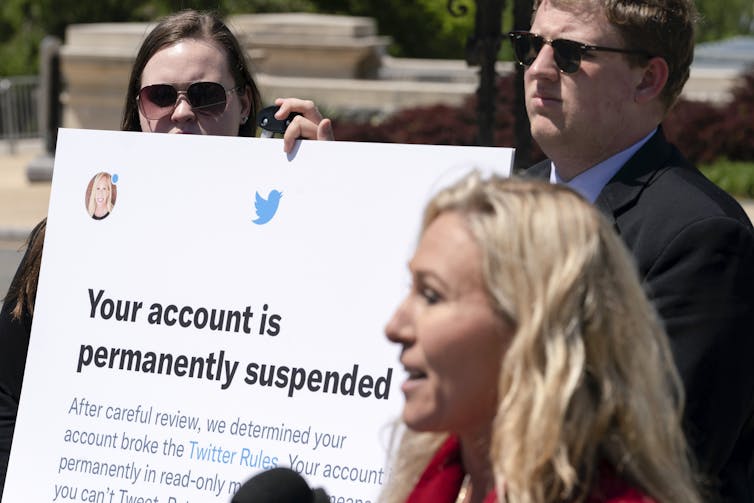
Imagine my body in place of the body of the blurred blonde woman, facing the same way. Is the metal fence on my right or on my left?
on my right

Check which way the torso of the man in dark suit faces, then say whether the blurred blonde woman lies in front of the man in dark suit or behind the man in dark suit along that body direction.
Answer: in front

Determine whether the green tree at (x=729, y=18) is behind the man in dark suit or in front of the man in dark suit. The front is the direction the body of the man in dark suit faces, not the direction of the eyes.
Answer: behind

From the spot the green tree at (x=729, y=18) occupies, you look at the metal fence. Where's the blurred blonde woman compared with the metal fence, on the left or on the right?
left

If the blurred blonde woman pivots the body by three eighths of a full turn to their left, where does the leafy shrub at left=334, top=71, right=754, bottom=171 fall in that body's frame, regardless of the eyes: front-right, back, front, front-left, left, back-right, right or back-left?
back-left

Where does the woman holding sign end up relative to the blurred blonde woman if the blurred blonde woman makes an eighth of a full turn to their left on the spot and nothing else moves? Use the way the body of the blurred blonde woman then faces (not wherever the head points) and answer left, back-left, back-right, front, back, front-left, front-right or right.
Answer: right

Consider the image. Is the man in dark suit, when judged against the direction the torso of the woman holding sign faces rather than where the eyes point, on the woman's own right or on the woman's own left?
on the woman's own left

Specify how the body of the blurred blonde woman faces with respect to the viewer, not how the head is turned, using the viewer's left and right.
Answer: facing to the left of the viewer

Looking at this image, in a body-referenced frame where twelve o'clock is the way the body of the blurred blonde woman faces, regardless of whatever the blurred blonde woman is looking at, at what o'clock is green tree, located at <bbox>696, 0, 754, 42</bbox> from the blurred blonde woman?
The green tree is roughly at 3 o'clock from the blurred blonde woman.
